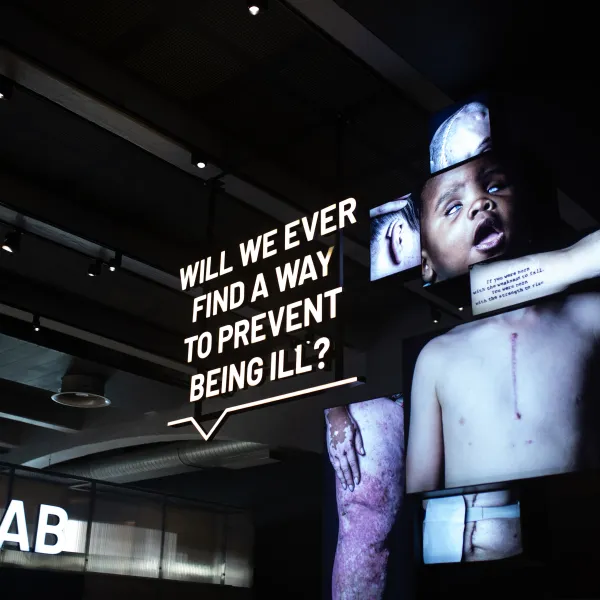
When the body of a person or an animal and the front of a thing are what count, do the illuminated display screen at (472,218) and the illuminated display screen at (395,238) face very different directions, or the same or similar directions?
same or similar directions

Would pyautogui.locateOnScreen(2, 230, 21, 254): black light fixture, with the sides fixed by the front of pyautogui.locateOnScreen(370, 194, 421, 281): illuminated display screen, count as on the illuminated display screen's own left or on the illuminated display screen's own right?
on the illuminated display screen's own right

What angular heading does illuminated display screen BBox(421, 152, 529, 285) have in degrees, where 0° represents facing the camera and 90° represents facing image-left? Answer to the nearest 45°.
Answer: approximately 45°

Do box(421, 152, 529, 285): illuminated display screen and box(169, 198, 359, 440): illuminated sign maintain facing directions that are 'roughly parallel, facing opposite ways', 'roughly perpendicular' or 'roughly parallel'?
roughly parallel

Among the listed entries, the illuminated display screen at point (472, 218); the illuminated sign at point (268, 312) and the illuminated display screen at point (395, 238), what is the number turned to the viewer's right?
0

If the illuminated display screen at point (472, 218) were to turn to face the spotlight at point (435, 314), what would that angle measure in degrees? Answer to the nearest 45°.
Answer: approximately 135° to its right

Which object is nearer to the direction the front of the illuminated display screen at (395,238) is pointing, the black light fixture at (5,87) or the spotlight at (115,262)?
the black light fixture

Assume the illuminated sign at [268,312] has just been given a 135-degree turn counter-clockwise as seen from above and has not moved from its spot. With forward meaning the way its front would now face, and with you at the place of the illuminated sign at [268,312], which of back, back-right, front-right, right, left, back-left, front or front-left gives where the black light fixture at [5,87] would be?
back

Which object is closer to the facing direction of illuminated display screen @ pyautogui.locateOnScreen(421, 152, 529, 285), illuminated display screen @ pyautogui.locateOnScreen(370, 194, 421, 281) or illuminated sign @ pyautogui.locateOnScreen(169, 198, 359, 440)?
the illuminated sign

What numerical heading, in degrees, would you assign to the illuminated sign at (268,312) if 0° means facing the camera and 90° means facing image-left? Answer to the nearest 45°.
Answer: approximately 45°

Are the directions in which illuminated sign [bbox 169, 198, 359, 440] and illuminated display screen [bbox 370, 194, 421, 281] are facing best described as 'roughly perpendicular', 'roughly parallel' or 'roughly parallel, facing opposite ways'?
roughly parallel

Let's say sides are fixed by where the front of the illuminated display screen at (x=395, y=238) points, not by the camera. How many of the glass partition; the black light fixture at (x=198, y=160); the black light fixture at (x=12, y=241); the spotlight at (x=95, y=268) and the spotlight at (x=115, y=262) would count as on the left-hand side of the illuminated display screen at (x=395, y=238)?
0

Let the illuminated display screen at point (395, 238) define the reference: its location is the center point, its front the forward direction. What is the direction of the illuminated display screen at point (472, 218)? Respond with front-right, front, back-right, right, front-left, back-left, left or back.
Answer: left

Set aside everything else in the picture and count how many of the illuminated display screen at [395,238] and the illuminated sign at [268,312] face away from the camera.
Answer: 0

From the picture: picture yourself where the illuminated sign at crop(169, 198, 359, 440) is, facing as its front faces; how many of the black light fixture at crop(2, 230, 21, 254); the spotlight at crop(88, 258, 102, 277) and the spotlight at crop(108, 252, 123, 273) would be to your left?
0

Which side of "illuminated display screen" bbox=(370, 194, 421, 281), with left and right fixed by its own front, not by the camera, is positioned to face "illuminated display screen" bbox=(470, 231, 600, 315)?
left
